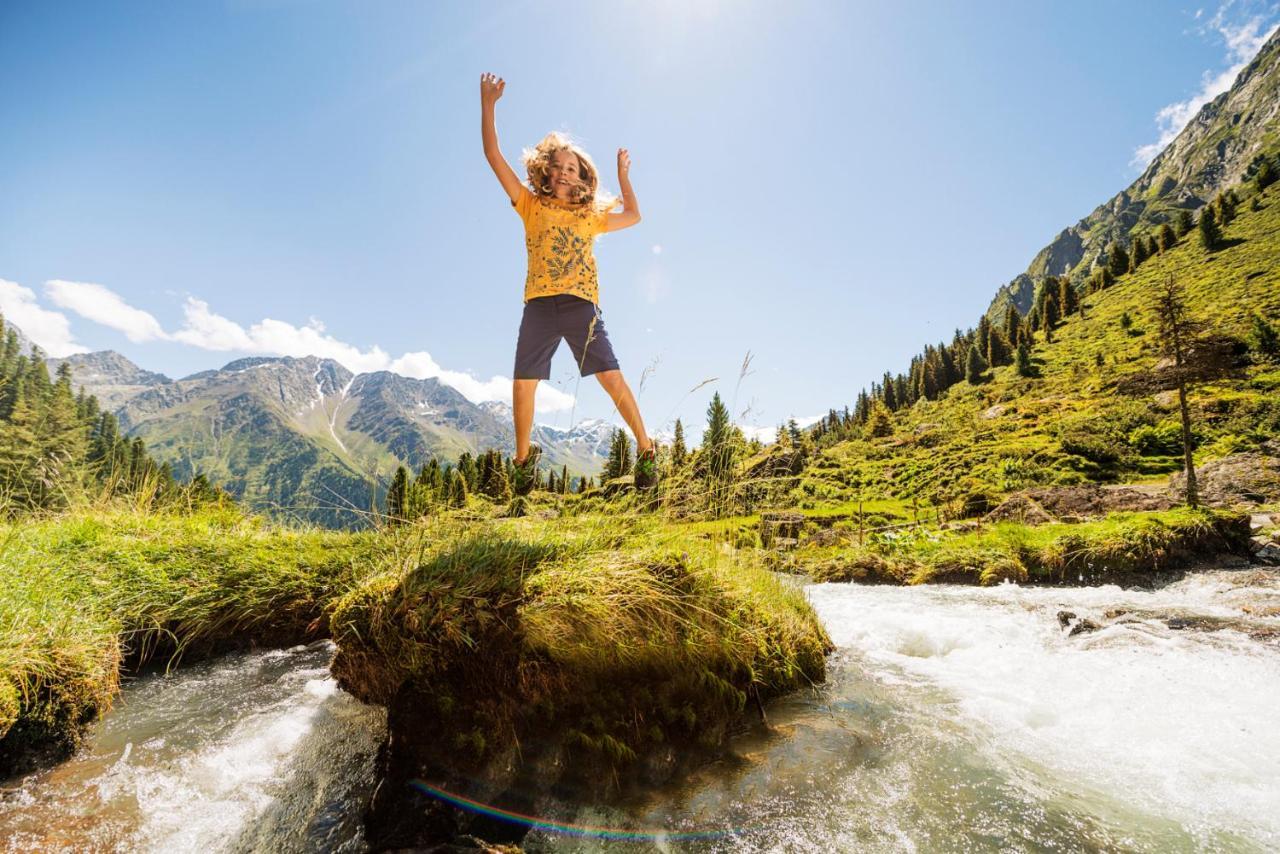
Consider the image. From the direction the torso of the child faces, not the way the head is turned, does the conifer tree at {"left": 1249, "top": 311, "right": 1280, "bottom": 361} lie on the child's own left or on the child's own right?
on the child's own left

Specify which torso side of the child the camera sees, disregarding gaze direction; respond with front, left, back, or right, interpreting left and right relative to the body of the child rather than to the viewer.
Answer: front

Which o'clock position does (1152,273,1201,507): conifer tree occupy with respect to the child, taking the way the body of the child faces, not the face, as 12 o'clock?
The conifer tree is roughly at 8 o'clock from the child.

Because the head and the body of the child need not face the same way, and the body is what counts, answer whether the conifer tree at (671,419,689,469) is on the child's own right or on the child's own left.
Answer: on the child's own left

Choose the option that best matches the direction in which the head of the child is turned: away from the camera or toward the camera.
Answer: toward the camera
